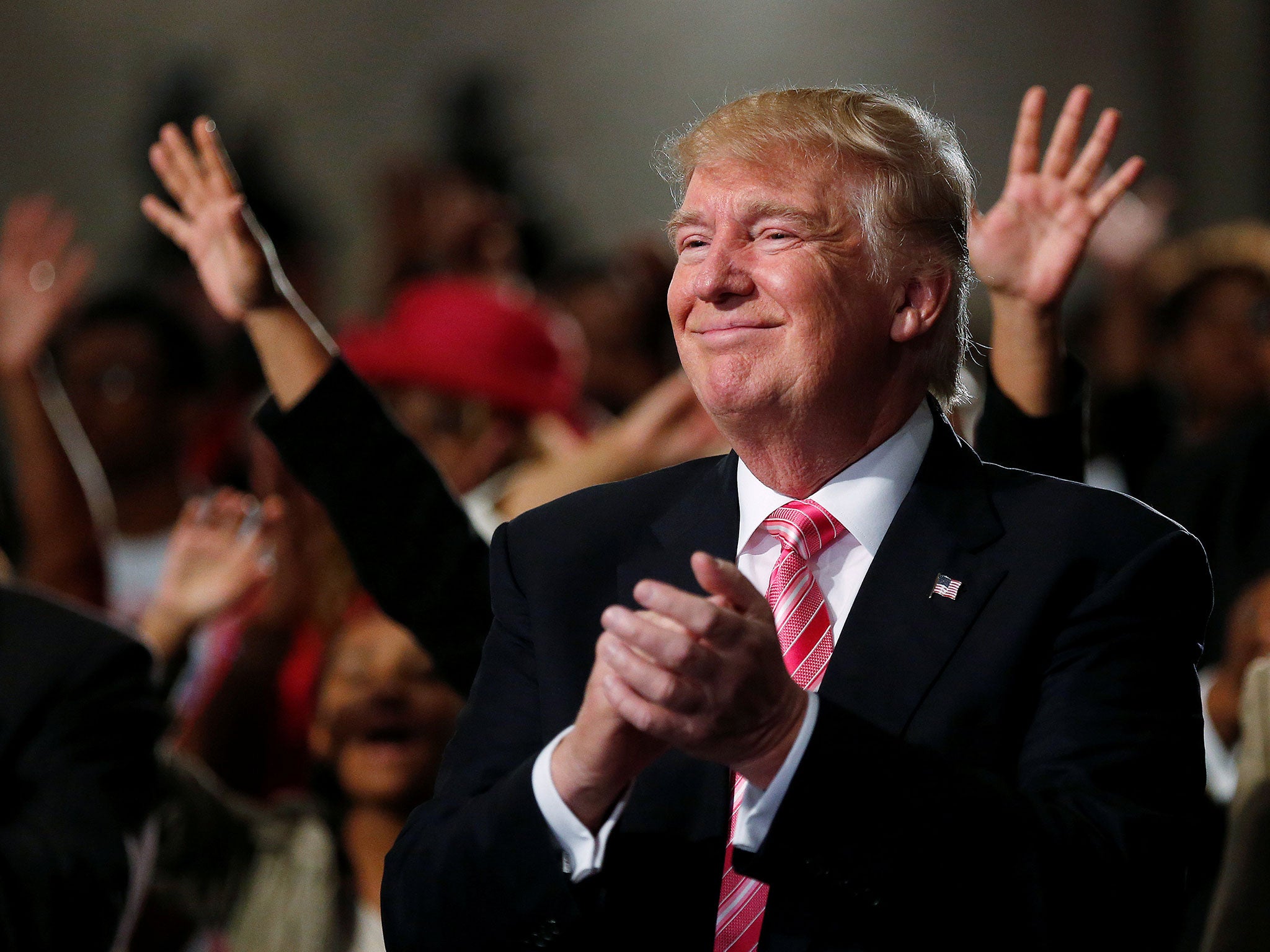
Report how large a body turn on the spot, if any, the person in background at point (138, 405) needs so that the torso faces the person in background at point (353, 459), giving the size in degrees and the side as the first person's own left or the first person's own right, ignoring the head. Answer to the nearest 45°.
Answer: approximately 45° to the first person's own left

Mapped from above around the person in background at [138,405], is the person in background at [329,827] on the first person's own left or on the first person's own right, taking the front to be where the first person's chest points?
on the first person's own left

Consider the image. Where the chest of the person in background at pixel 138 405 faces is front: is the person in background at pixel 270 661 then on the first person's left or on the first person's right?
on the first person's left

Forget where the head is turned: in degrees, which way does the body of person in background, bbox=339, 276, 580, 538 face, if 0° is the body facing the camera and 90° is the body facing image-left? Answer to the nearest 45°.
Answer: approximately 45°

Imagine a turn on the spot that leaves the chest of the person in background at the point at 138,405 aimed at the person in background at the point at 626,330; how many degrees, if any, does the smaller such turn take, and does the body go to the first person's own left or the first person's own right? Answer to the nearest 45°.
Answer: approximately 135° to the first person's own left

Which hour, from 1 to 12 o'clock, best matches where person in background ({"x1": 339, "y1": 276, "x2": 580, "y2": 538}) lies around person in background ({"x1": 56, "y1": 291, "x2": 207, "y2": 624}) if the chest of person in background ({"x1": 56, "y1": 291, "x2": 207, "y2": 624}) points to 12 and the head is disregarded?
person in background ({"x1": 339, "y1": 276, "x2": 580, "y2": 538}) is roughly at 9 o'clock from person in background ({"x1": 56, "y1": 291, "x2": 207, "y2": 624}).
